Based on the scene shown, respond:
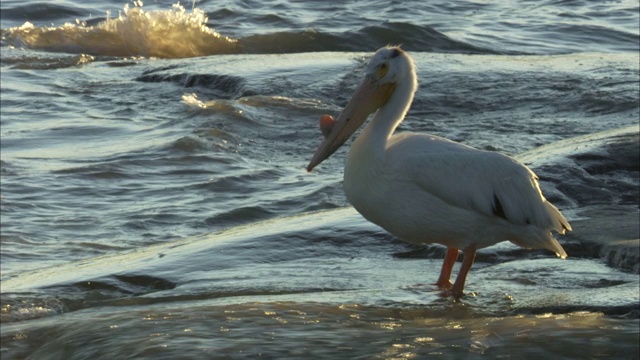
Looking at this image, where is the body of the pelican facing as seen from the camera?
to the viewer's left

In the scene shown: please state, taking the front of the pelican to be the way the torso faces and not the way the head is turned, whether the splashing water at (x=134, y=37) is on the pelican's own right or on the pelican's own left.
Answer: on the pelican's own right
